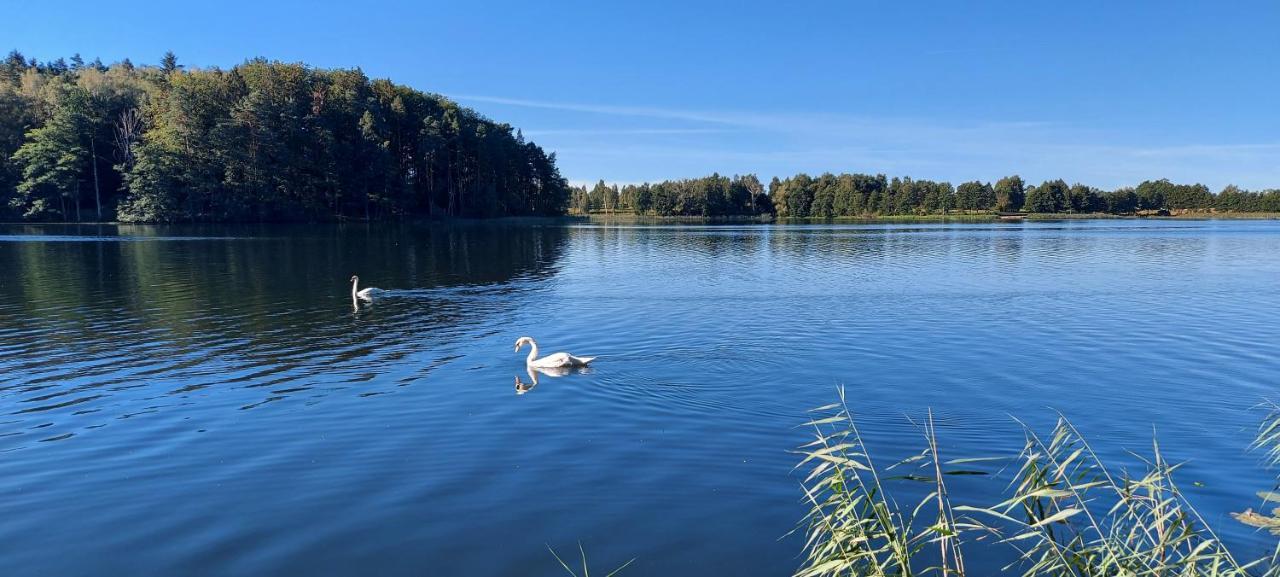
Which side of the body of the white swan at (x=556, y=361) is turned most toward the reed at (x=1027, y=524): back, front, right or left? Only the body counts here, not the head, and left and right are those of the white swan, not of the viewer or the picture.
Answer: left

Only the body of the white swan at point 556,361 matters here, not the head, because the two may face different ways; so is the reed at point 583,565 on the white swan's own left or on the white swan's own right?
on the white swan's own left

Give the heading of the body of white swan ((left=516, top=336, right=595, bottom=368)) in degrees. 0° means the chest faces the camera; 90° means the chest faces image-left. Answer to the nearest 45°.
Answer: approximately 90°

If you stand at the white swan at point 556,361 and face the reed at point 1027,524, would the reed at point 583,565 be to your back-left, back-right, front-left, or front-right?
front-right
